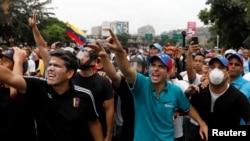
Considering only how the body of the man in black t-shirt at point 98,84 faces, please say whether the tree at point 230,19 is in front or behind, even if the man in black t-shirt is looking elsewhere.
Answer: behind

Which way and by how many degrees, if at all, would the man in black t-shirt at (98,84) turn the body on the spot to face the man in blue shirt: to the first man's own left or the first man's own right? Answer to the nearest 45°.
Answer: approximately 90° to the first man's own left

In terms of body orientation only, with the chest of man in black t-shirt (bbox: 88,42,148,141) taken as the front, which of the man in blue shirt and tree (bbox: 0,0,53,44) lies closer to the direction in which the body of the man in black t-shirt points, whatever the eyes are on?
the man in blue shirt

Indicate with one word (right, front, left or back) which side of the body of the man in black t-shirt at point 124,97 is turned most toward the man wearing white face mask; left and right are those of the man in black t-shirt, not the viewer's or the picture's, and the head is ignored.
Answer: left

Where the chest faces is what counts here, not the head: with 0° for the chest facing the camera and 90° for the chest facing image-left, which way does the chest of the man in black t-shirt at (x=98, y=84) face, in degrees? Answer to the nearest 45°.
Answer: approximately 45°
